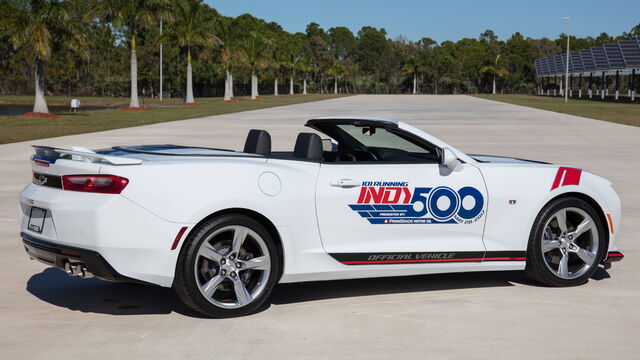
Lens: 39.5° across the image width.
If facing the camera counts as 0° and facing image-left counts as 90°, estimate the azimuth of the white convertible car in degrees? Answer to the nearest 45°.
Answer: approximately 225°

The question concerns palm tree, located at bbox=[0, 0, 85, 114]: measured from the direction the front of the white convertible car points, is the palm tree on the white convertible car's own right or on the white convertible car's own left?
on the white convertible car's own left
